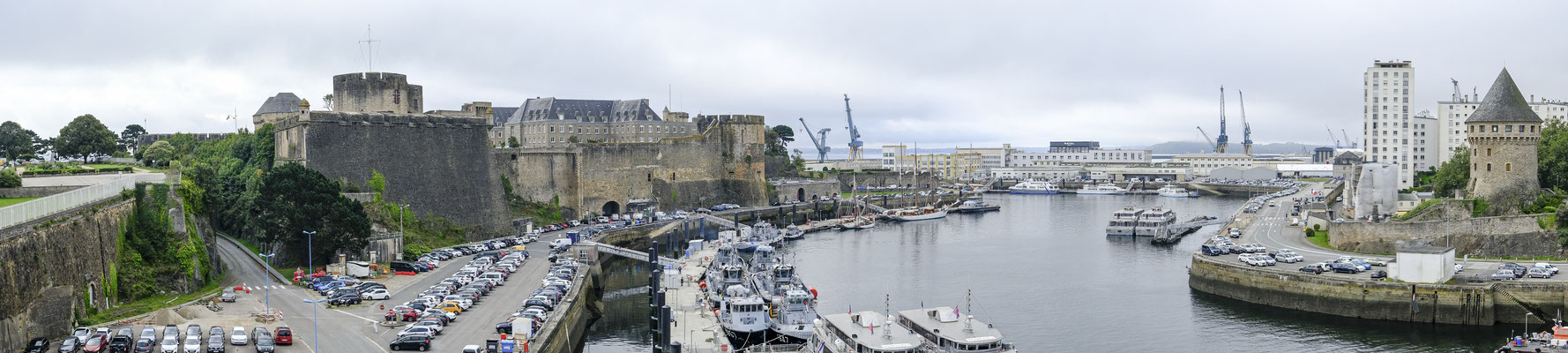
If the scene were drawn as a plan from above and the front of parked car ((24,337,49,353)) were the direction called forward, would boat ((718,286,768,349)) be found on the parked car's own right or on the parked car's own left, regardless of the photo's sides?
on the parked car's own left

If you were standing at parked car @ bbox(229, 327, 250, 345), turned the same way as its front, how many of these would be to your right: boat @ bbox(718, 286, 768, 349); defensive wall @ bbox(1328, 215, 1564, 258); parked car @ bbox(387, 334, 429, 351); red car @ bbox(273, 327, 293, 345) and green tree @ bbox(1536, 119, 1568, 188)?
0

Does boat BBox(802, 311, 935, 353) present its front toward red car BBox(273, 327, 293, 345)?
no

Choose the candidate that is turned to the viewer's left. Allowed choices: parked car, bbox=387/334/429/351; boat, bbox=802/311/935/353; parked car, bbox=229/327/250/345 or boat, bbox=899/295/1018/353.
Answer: parked car, bbox=387/334/429/351

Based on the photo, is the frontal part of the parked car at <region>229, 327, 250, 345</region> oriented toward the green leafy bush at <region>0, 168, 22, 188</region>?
no

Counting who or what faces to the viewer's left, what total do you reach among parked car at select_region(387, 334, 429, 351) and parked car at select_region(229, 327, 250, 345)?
1

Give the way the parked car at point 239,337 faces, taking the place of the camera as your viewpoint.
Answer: facing the viewer

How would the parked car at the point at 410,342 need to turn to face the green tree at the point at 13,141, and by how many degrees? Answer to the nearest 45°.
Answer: approximately 45° to its right

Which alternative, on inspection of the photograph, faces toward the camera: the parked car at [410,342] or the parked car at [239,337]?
the parked car at [239,337]

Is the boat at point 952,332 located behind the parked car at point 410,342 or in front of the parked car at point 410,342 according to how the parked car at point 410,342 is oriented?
behind

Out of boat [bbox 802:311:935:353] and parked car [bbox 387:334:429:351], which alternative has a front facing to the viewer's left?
the parked car

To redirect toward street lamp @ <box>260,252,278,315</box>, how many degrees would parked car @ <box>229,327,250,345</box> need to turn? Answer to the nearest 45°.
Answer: approximately 180°

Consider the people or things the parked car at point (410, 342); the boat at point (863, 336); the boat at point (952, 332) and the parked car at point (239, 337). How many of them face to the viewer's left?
1

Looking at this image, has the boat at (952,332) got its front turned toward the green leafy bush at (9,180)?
no

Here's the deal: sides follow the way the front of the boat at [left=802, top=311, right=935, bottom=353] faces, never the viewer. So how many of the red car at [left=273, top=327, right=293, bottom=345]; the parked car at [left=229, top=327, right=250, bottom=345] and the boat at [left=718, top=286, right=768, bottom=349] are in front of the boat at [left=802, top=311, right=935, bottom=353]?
0

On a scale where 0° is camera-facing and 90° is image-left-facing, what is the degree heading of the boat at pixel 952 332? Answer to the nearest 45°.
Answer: approximately 315°

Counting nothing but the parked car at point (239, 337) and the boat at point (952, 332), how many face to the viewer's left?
0

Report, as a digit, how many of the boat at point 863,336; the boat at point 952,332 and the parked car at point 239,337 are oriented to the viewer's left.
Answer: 0

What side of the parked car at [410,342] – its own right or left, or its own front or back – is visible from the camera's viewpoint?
left
